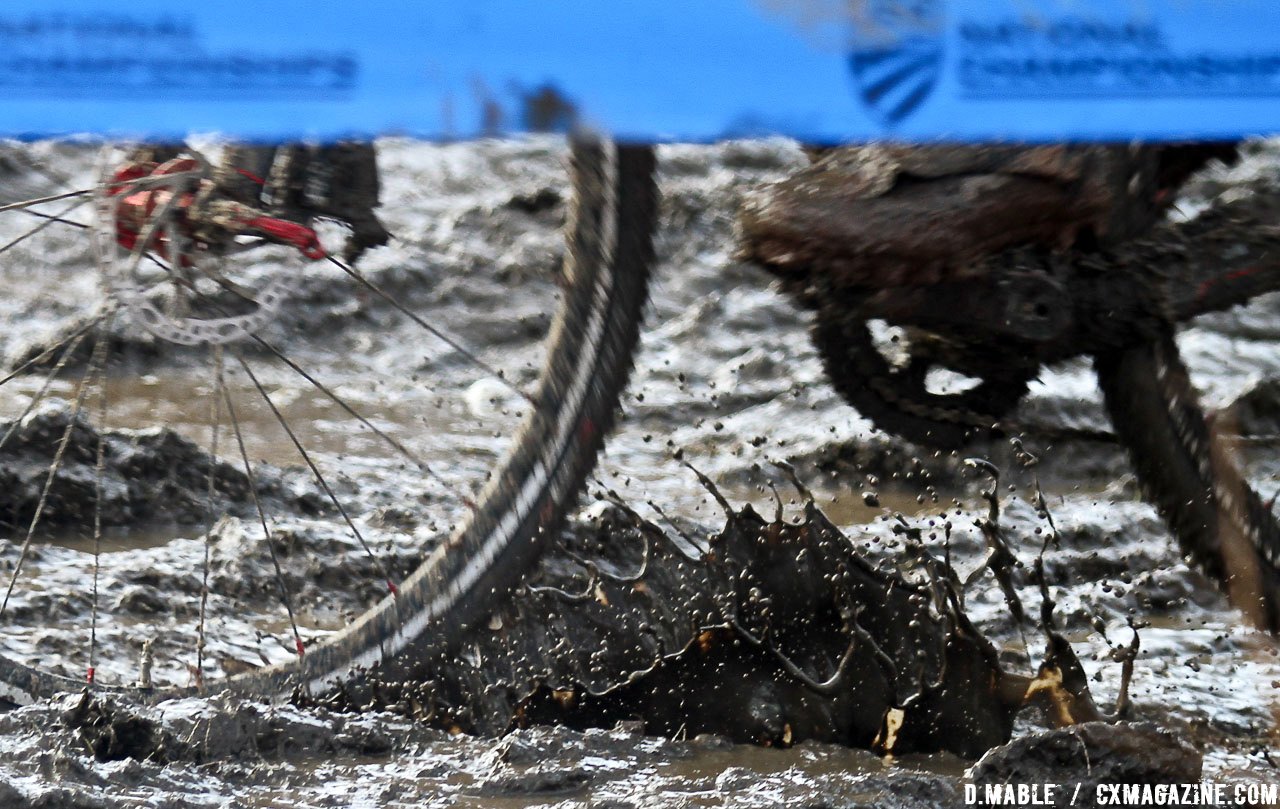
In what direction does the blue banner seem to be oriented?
toward the camera

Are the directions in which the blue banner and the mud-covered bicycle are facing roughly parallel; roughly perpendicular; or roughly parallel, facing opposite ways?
roughly perpendicular

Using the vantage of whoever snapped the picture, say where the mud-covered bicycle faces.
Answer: facing to the left of the viewer

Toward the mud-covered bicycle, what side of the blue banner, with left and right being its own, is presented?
back

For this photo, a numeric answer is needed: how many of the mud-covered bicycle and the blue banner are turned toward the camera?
1

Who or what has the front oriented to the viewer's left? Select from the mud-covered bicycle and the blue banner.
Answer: the mud-covered bicycle

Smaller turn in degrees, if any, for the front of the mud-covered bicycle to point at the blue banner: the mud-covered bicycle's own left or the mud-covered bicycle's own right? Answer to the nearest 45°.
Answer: approximately 90° to the mud-covered bicycle's own left
